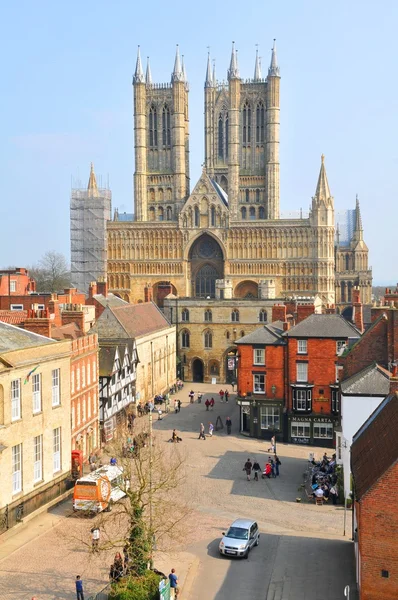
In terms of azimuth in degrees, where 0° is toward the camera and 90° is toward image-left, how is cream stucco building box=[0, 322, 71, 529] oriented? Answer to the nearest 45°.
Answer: approximately 315°

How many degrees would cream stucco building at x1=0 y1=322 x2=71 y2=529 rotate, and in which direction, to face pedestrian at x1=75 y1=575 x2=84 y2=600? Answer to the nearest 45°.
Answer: approximately 45° to its right

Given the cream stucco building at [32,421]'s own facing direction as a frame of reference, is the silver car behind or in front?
in front

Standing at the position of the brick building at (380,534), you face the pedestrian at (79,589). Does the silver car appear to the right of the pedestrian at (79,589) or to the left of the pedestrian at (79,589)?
right

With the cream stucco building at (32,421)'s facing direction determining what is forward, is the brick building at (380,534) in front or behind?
in front
